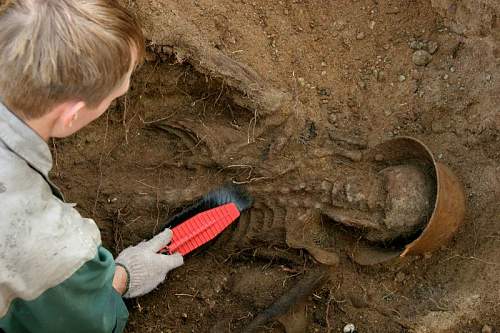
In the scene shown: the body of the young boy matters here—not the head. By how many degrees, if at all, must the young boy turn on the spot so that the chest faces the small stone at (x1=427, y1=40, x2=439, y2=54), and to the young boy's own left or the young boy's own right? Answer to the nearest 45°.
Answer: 0° — they already face it

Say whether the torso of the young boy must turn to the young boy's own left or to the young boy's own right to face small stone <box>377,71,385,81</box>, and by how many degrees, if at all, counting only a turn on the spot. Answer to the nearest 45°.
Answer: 0° — they already face it

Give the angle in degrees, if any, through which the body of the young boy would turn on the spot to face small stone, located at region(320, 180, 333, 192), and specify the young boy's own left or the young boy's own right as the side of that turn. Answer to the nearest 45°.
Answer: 0° — they already face it

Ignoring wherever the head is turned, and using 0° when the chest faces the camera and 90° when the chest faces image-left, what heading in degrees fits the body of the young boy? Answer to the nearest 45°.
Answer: approximately 225°

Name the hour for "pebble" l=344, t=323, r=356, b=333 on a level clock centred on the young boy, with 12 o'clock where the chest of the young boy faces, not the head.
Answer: The pebble is roughly at 1 o'clock from the young boy.

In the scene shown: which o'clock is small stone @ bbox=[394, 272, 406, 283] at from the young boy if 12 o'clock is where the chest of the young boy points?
The small stone is roughly at 1 o'clock from the young boy.
